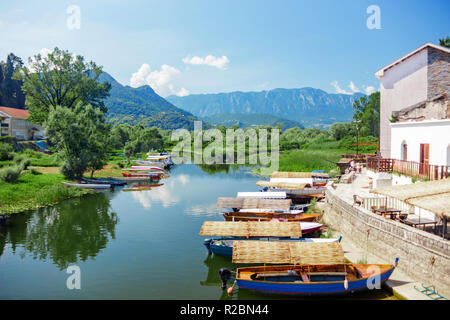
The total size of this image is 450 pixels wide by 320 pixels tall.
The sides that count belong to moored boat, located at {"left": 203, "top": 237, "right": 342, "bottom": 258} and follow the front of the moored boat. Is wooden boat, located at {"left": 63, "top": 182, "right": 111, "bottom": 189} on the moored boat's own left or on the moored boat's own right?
on the moored boat's own left

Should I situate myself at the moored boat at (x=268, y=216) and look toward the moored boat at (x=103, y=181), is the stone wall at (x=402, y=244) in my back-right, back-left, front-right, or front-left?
back-left

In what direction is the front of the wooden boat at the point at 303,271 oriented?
to the viewer's right

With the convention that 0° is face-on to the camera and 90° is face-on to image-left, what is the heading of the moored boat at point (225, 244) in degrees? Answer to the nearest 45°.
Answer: approximately 270°

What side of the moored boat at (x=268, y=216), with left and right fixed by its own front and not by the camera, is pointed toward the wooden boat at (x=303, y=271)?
right

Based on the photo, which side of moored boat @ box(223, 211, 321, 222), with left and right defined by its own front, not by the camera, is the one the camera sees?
right

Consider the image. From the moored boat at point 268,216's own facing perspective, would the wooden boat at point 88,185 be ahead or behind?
behind
